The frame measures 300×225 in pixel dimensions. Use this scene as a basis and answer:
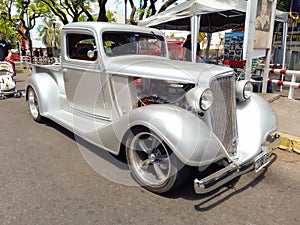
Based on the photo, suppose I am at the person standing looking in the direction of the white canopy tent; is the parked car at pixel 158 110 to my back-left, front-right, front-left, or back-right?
front-right

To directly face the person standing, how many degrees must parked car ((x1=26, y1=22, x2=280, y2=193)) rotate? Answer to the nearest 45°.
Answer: approximately 180°

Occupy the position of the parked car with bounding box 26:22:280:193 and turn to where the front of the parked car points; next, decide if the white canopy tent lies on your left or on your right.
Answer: on your left

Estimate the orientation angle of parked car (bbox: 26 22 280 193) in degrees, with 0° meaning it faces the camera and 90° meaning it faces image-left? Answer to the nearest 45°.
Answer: approximately 315°
